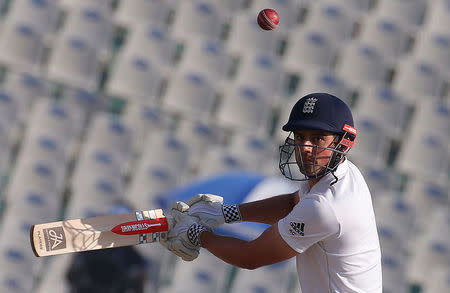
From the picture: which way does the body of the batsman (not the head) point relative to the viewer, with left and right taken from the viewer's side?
facing to the left of the viewer

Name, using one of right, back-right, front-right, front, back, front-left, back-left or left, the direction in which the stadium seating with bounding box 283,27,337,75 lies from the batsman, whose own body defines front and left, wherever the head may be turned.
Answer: right

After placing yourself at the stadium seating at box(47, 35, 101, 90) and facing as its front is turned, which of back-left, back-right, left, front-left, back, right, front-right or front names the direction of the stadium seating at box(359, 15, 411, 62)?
left

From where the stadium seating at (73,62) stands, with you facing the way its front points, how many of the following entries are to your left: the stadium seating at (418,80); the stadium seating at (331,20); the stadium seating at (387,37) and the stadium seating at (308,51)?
4

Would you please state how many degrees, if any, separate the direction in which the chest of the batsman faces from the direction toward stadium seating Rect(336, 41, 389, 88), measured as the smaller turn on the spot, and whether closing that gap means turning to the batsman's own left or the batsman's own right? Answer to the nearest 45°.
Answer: approximately 90° to the batsman's own right
